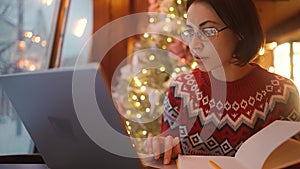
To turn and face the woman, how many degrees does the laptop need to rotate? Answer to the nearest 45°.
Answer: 0° — it already faces them

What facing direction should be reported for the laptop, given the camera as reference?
facing away from the viewer and to the right of the viewer

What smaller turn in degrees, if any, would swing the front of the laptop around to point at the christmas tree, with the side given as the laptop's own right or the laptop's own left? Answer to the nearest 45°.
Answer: approximately 45° to the laptop's own left

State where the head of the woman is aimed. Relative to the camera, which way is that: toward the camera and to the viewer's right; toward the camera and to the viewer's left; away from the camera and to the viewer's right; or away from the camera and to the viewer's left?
toward the camera and to the viewer's left

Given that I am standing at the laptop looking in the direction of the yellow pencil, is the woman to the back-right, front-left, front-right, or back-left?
front-left
